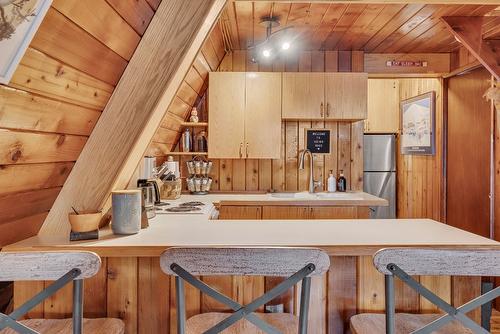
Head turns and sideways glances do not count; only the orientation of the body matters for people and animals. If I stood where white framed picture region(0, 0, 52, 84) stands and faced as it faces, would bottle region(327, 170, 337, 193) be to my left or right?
on my left

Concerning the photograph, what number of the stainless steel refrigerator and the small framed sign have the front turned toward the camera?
2

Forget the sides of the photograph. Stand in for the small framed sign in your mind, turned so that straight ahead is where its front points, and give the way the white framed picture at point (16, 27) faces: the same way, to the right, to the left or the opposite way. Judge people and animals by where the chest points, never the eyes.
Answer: to the left

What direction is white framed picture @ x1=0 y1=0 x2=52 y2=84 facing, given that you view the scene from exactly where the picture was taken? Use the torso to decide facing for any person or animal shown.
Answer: facing the viewer and to the right of the viewer

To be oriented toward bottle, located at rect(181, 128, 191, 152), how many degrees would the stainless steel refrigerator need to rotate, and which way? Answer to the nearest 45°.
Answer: approximately 45° to its right

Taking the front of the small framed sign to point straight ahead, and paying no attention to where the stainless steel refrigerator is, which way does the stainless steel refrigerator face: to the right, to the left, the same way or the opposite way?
the same way

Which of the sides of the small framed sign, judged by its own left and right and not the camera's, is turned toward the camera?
front

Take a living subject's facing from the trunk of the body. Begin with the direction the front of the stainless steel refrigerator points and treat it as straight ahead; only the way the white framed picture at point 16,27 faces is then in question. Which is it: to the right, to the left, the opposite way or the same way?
to the left

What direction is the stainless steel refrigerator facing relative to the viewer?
toward the camera

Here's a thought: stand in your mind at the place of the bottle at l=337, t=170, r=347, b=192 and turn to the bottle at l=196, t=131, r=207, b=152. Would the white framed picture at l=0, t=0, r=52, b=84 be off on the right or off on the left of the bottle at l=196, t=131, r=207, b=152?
left

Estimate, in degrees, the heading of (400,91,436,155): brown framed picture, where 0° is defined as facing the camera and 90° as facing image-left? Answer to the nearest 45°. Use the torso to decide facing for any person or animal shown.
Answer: approximately 45°

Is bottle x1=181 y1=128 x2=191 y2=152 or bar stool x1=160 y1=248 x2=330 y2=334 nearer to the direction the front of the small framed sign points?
the bar stool

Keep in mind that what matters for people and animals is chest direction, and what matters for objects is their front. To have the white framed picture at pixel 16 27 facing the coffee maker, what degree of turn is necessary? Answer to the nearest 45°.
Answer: approximately 90° to its left

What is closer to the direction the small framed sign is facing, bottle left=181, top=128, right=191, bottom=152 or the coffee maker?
the coffee maker

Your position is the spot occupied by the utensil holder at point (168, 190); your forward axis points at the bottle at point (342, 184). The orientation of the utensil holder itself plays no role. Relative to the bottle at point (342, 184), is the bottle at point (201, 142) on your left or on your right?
left
